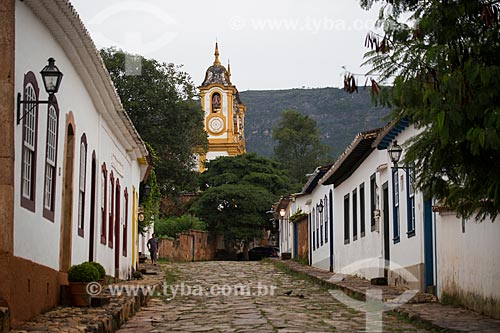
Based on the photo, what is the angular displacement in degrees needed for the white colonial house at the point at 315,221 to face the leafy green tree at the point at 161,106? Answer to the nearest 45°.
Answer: approximately 45° to its right

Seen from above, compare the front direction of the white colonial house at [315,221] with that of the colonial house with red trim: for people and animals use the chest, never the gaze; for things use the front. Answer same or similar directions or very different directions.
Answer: very different directions

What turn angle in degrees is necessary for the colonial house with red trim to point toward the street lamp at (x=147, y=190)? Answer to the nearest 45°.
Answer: approximately 90° to its left

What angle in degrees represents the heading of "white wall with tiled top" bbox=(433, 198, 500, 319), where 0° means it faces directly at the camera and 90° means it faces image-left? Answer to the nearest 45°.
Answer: approximately 90°

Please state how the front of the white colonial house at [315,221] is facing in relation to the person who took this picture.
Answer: facing to the left of the viewer

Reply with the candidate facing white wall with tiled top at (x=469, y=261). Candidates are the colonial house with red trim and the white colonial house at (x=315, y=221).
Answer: the colonial house with red trim

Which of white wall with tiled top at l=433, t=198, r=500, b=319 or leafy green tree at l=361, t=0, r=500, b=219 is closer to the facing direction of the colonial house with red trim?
the white wall with tiled top

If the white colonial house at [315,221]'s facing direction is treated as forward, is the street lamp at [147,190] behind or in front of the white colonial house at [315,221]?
in front

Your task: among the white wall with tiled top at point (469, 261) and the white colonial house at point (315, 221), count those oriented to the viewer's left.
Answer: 2

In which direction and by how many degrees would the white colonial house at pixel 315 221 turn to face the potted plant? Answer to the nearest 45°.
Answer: approximately 90° to its left

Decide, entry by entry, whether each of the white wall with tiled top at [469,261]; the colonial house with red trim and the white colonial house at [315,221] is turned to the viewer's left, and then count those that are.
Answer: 2

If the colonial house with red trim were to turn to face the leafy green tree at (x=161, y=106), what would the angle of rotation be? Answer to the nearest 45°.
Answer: approximately 90° to its left

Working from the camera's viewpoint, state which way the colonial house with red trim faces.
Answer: facing to the right of the viewer
